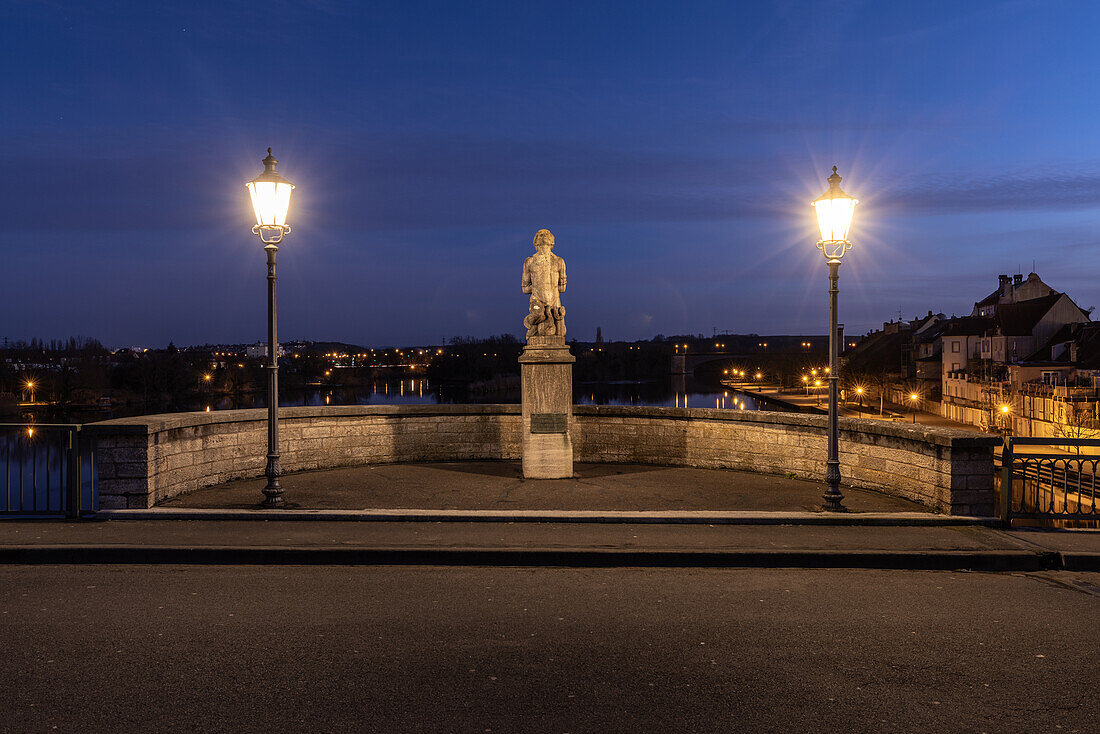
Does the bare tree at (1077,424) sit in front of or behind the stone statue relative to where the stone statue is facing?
behind

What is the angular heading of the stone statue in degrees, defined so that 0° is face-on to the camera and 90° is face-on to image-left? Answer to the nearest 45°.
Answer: approximately 0°

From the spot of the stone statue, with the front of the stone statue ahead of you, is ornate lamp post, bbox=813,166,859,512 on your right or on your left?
on your left

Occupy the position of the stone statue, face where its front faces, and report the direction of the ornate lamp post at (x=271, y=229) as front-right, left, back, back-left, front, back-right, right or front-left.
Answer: front-right
